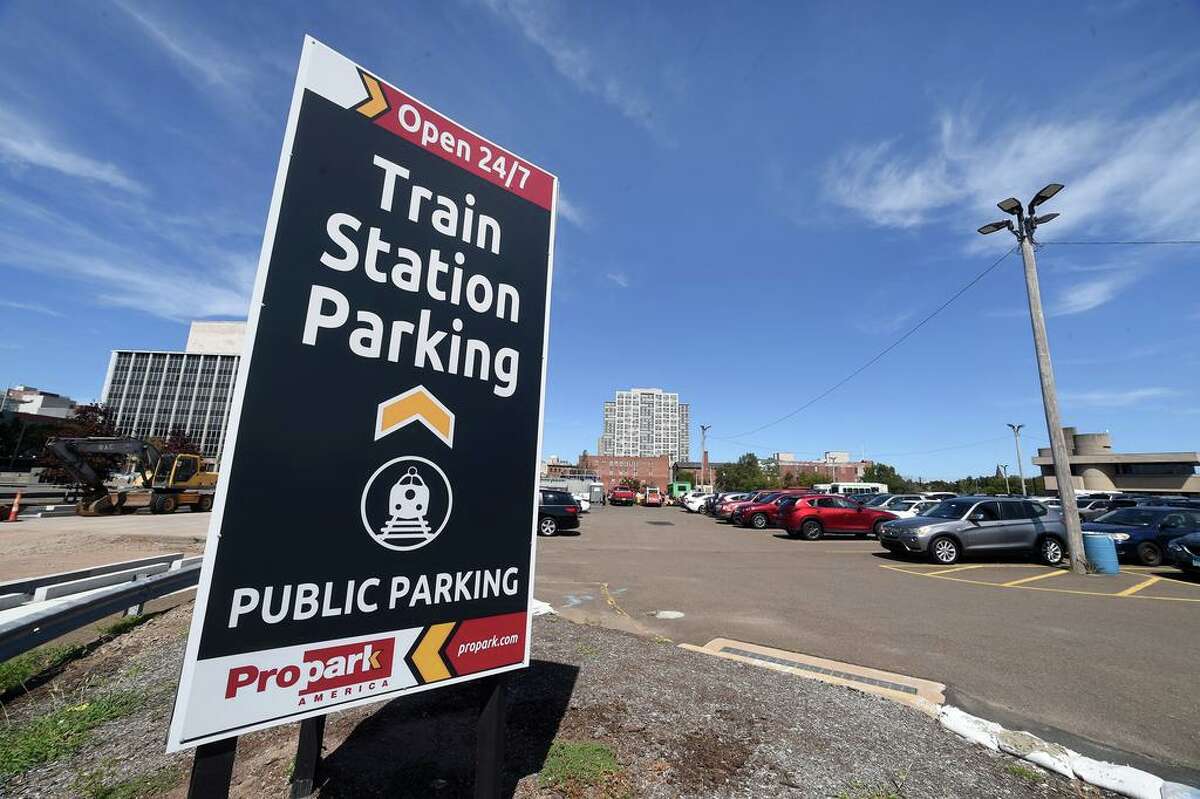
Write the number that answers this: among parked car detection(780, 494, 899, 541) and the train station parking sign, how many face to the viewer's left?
0

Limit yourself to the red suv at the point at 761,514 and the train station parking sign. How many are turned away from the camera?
0

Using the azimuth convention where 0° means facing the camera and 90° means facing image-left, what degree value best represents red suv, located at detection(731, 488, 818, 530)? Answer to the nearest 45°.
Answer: approximately 45°

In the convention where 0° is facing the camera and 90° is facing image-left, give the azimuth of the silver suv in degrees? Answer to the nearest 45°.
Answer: approximately 45°

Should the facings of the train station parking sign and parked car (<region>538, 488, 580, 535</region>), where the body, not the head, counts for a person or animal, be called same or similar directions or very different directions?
very different directions

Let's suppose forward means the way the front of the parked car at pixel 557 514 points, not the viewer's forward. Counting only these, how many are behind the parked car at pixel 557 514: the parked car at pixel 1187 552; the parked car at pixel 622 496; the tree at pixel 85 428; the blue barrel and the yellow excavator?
2

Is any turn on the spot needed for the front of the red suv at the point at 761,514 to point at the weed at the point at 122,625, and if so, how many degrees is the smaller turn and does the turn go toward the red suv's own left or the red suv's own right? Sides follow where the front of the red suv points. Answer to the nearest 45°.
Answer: approximately 45° to the red suv's own left

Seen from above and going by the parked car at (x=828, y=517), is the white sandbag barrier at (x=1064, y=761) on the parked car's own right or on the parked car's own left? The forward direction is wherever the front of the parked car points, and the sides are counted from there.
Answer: on the parked car's own right

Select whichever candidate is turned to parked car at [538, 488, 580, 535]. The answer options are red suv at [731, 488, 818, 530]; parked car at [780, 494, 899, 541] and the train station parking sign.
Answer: the red suv

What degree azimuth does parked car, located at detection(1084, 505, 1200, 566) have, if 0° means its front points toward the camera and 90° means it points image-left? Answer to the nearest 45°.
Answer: approximately 45°

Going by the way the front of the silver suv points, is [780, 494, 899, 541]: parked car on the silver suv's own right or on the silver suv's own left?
on the silver suv's own right

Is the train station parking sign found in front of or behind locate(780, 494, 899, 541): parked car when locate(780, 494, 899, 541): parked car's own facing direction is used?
behind
